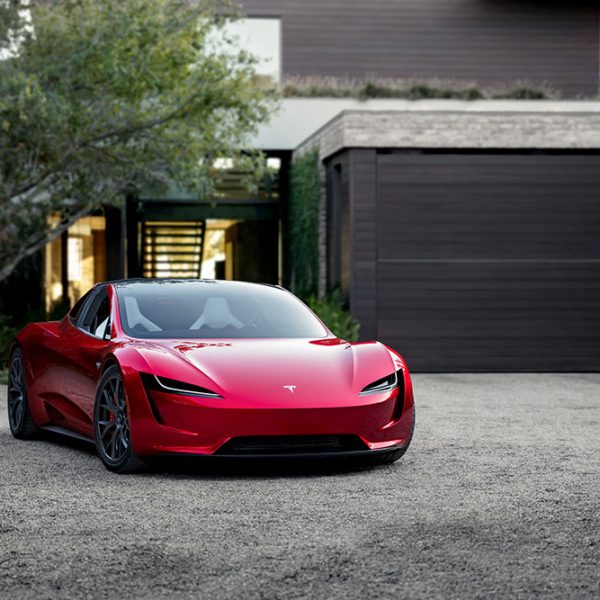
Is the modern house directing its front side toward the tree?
no

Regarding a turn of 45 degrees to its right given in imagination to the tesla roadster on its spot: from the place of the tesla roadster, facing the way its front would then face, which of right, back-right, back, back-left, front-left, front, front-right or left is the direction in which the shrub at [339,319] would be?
back

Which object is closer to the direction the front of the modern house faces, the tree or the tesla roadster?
the tesla roadster

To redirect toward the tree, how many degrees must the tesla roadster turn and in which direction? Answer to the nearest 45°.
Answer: approximately 135° to its left

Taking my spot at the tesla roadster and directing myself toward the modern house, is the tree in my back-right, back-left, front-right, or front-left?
front-left

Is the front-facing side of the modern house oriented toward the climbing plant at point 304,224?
no

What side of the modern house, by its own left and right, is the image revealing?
front

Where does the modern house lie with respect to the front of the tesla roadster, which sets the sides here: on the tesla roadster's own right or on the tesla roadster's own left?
on the tesla roadster's own left

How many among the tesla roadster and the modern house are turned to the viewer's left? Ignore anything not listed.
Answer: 0

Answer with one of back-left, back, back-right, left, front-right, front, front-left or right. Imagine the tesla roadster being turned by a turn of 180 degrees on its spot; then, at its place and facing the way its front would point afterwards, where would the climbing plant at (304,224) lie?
front-right
